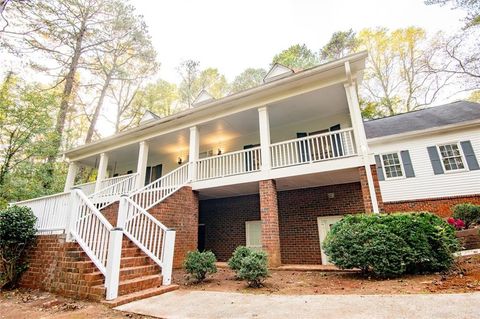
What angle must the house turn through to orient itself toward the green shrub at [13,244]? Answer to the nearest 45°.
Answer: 0° — it already faces it

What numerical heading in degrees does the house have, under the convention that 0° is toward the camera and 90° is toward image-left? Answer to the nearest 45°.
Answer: approximately 45°
